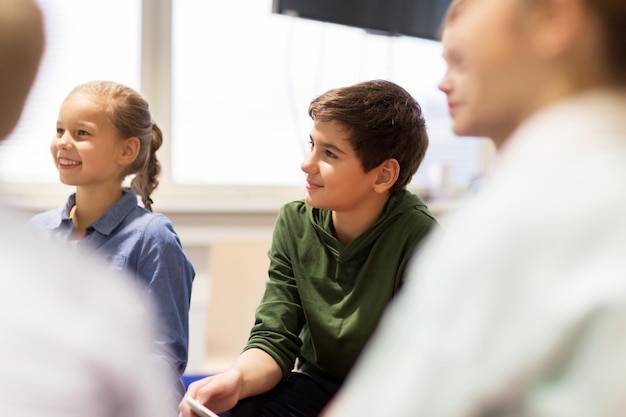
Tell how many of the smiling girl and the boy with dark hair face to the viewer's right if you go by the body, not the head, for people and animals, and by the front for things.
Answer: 0

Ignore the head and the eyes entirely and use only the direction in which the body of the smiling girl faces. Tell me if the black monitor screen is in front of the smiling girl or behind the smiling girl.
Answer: behind

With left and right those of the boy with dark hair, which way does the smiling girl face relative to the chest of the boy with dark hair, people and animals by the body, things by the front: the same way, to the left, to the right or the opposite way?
the same way

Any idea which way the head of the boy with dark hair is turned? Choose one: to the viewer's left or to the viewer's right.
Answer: to the viewer's left

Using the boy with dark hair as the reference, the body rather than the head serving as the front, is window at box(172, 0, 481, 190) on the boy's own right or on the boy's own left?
on the boy's own right

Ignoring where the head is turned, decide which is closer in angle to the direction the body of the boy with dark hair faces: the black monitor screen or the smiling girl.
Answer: the smiling girl

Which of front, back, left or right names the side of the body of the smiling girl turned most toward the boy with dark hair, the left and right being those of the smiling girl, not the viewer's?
left

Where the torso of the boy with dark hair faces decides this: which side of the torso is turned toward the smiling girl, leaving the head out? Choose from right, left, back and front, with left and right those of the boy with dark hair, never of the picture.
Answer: right

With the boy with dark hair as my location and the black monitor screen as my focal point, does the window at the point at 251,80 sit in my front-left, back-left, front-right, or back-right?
front-left

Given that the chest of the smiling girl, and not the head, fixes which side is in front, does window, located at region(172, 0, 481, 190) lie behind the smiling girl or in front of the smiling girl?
behind
